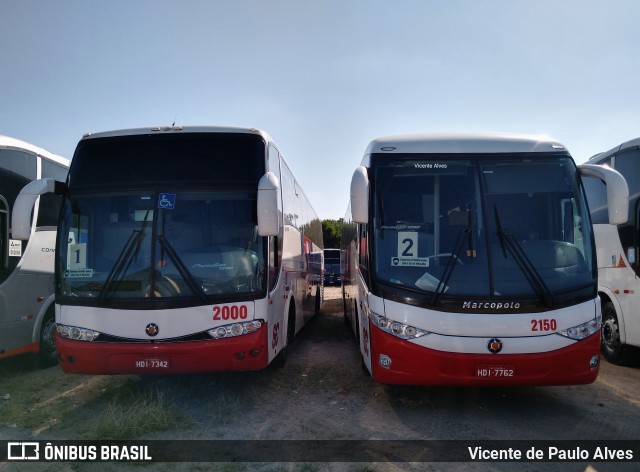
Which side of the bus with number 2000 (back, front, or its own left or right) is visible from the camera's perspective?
front

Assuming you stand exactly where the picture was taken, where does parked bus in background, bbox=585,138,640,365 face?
facing the viewer and to the right of the viewer

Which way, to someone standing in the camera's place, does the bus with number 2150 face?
facing the viewer

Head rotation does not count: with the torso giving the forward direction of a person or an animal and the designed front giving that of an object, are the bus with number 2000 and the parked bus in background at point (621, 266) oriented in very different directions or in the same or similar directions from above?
same or similar directions

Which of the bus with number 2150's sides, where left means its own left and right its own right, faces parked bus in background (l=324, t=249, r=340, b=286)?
back

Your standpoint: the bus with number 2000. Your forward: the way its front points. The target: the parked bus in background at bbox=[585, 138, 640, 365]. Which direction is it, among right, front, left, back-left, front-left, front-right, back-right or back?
left

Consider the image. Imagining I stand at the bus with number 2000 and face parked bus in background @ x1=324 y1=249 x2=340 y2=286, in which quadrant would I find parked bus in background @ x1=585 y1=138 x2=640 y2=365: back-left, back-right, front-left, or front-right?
front-right

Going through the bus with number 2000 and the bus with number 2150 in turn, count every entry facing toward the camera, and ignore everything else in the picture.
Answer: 2

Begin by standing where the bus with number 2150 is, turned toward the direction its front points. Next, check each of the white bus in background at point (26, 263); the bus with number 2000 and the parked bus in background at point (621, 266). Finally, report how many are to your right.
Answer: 2

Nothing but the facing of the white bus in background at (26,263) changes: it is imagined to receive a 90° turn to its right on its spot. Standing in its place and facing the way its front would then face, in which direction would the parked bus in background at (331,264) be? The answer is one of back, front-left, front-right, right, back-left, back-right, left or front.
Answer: right

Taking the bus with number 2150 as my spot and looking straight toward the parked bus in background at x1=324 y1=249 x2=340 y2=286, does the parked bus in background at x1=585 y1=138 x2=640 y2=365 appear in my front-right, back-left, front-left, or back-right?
front-right

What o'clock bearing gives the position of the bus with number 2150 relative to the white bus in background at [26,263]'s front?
The bus with number 2150 is roughly at 9 o'clock from the white bus in background.

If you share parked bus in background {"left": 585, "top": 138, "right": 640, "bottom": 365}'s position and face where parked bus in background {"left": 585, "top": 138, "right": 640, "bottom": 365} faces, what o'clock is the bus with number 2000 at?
The bus with number 2000 is roughly at 3 o'clock from the parked bus in background.
